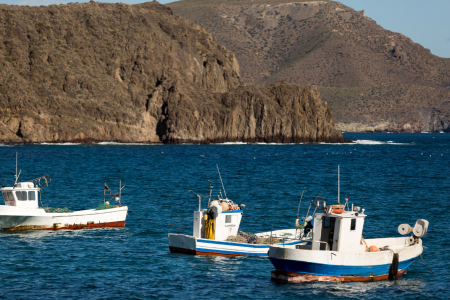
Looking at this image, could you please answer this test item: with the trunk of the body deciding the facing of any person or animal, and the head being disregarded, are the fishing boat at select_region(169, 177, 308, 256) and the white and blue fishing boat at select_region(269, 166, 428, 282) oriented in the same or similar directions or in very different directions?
same or similar directions
